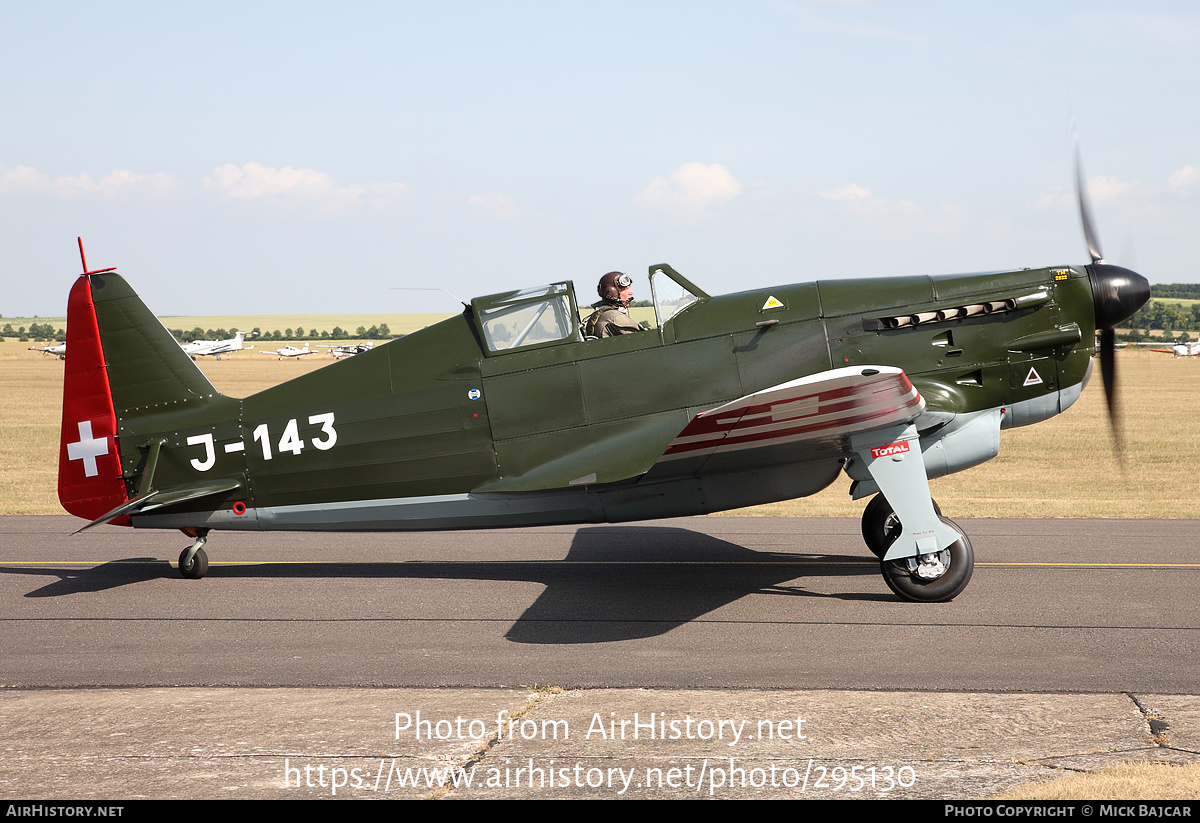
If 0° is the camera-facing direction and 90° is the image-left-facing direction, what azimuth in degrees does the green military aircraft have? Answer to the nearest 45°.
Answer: approximately 270°

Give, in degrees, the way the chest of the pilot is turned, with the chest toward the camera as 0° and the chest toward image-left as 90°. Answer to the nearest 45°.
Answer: approximately 270°
